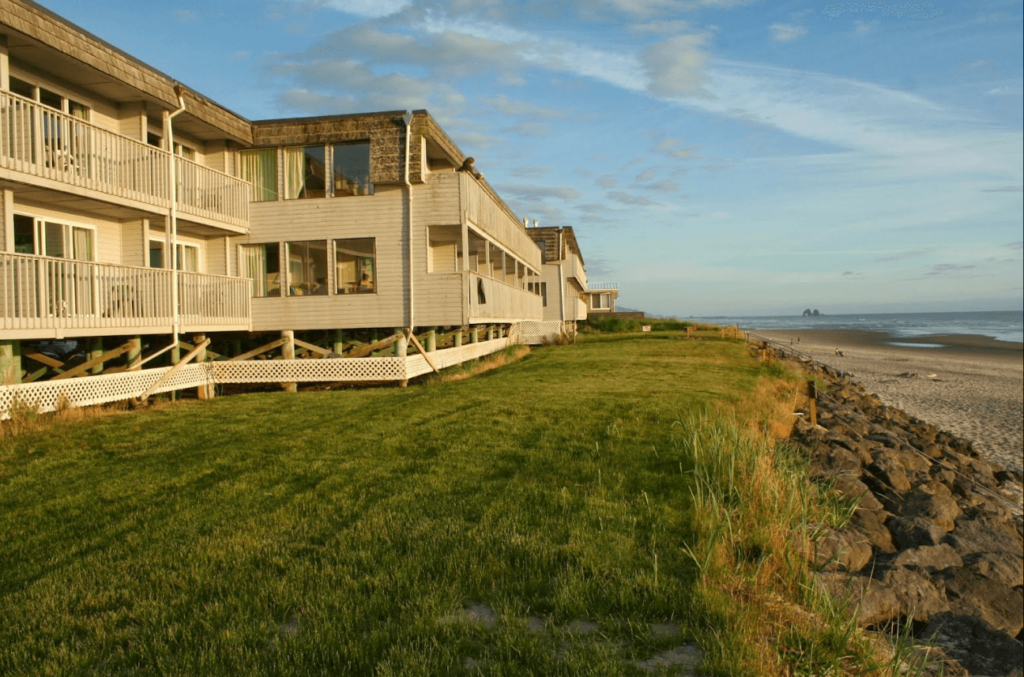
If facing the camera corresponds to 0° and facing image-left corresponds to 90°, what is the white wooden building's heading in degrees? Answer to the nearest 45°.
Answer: approximately 315°

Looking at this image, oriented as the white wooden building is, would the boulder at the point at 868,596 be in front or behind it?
in front

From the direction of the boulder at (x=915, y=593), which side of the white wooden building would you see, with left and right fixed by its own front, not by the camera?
front

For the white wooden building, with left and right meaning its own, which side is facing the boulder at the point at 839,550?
front

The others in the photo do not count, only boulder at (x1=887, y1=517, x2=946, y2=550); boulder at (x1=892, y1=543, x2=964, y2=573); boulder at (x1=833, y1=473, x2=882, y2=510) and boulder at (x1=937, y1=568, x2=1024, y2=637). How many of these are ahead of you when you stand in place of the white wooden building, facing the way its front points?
4

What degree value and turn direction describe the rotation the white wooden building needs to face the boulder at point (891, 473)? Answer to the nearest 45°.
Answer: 0° — it already faces it

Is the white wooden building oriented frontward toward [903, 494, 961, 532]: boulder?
yes

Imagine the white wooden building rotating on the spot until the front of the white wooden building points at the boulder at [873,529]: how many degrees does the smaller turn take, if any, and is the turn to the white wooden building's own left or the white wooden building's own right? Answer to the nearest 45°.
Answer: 0° — it already faces it

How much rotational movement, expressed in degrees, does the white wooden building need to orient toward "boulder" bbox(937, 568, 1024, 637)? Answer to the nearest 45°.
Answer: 0° — it already faces it

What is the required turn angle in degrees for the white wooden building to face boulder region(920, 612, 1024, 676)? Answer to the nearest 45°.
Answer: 0° — it already faces it
